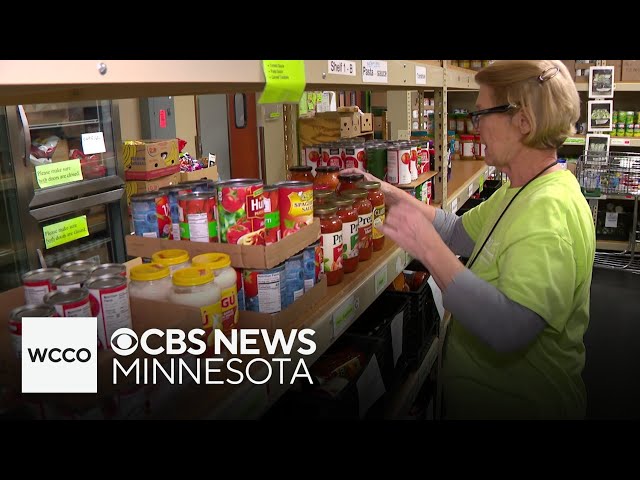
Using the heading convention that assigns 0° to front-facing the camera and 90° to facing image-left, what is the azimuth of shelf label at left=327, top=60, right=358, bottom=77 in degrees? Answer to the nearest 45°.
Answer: approximately 315°

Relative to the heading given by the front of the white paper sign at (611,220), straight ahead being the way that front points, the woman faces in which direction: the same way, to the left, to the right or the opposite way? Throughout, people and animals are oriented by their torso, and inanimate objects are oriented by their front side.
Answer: to the right

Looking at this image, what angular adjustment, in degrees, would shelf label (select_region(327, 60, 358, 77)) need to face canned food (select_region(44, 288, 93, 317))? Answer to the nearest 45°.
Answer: approximately 90° to its right

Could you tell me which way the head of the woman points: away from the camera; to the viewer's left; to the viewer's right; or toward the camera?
to the viewer's left

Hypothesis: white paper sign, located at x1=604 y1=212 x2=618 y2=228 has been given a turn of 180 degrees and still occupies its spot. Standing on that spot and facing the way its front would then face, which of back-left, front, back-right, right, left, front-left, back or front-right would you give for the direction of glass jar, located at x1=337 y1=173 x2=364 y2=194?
back

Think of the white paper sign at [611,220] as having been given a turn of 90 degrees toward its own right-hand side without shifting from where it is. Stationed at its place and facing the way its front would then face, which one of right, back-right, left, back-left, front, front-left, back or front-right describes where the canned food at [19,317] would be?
left

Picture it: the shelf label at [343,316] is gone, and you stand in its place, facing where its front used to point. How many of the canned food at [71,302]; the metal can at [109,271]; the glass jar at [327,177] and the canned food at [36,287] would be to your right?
3

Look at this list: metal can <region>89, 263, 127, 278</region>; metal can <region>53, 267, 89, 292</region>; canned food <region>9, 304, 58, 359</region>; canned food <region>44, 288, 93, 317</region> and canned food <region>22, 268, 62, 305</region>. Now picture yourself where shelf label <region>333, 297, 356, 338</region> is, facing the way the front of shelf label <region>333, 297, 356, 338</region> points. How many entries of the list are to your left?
0

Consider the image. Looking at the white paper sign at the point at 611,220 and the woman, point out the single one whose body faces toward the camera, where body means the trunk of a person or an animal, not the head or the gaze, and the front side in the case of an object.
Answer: the white paper sign

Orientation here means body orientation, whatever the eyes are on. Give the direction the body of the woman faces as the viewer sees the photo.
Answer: to the viewer's left

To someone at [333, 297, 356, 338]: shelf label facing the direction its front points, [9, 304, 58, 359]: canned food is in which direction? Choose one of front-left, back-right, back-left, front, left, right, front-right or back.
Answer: right

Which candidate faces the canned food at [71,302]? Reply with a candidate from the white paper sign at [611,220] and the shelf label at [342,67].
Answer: the white paper sign at [611,220]

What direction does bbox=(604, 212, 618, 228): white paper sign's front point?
toward the camera

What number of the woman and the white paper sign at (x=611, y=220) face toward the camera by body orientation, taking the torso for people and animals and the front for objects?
1

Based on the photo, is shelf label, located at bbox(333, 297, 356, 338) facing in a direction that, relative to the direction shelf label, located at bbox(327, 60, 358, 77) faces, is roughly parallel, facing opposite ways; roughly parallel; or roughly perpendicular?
roughly parallel
